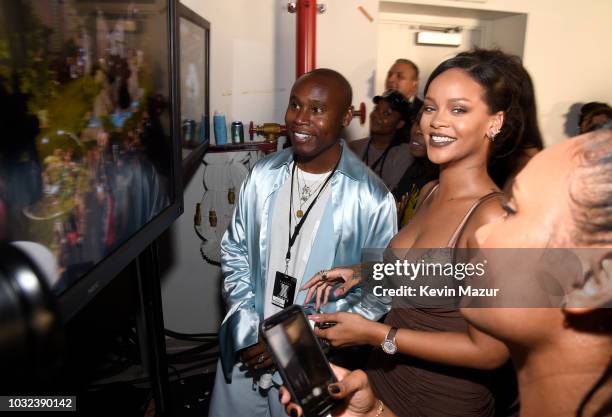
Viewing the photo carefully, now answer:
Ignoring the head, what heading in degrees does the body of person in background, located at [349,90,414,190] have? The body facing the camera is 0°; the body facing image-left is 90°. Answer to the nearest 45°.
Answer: approximately 45°

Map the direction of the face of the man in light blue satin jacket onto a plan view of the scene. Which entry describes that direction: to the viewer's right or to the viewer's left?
to the viewer's left

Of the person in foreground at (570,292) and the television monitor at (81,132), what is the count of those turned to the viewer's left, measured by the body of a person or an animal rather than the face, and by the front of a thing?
1

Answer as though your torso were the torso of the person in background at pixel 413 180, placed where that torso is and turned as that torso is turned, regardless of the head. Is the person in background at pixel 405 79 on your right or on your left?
on your right

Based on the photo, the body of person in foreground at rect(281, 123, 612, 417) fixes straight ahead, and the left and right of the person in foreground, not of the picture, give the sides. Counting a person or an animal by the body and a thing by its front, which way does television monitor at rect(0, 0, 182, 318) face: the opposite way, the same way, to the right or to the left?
the opposite way

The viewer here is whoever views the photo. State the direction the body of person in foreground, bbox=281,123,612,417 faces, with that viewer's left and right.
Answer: facing to the left of the viewer

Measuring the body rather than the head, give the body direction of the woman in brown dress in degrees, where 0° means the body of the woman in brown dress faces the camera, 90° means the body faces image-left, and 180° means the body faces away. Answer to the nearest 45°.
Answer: approximately 45°

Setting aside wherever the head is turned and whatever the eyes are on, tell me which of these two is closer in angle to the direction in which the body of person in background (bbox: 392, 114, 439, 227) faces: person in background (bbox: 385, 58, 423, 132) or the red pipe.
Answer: the red pipe

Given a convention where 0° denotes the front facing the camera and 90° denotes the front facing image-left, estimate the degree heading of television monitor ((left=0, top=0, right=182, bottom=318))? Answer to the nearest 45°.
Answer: approximately 315°
